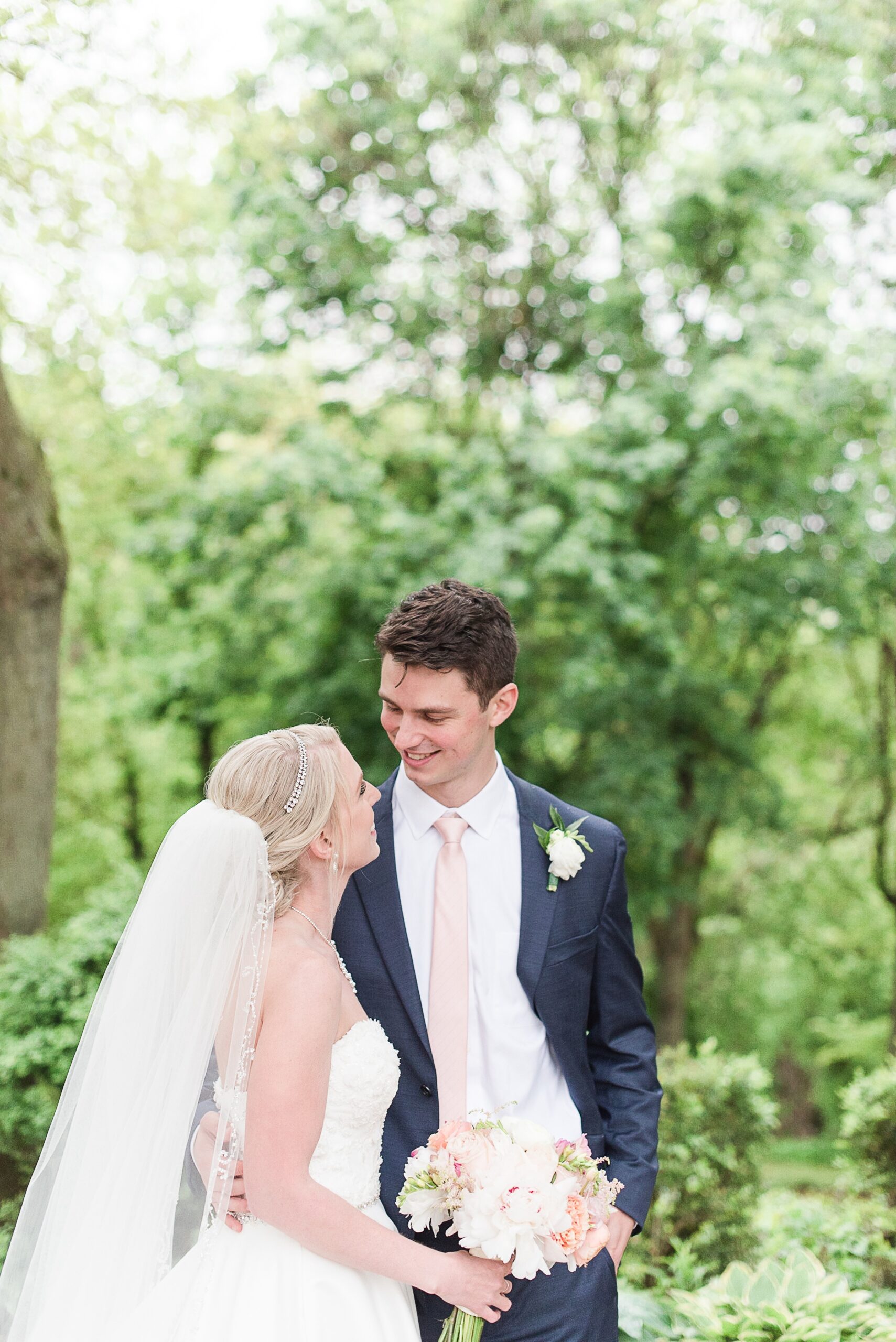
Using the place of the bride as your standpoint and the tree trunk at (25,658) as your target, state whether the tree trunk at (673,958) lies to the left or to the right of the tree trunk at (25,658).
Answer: right

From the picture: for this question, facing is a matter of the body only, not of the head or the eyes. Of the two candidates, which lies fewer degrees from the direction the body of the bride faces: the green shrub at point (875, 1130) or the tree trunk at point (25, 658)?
the green shrub

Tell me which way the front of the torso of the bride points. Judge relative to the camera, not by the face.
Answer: to the viewer's right

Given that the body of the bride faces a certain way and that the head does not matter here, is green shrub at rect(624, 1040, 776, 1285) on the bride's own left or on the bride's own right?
on the bride's own left

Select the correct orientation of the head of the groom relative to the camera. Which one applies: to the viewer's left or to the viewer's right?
to the viewer's left
